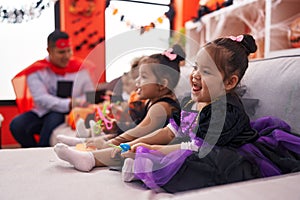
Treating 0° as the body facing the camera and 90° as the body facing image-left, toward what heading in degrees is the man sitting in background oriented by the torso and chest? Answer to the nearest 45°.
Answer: approximately 315°

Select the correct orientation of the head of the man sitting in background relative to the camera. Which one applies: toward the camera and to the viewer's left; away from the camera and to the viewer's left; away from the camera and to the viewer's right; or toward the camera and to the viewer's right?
toward the camera and to the viewer's right
